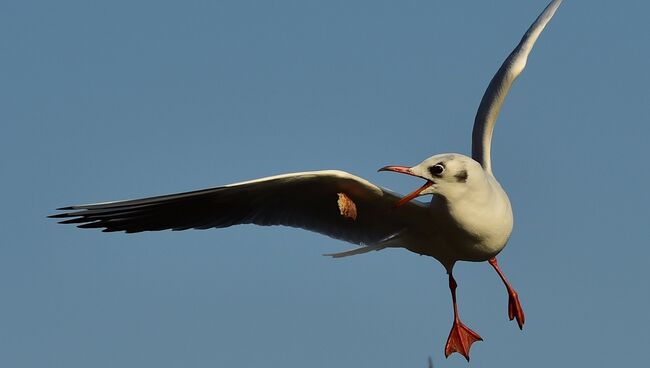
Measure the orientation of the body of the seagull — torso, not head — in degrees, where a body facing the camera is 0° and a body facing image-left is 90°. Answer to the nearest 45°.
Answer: approximately 315°
